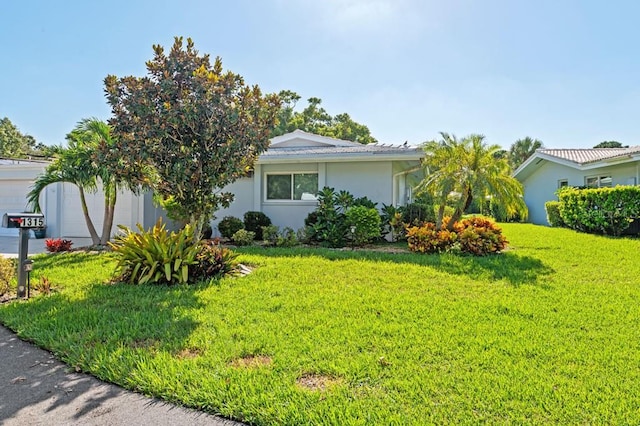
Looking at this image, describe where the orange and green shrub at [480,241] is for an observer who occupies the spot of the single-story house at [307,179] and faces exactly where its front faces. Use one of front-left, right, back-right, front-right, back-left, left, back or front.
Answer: front-left

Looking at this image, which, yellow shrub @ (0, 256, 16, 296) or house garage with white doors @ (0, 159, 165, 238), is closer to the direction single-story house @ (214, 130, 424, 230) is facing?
the yellow shrub

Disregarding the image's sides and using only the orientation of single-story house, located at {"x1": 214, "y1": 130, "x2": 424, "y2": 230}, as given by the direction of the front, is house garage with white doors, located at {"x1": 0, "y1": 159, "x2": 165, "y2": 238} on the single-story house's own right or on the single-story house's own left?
on the single-story house's own right

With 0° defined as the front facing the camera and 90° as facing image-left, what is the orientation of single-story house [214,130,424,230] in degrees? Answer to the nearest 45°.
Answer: approximately 0°

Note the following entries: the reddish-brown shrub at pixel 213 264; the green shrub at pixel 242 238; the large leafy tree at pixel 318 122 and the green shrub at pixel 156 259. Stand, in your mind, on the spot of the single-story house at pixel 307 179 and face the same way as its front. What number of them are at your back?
1

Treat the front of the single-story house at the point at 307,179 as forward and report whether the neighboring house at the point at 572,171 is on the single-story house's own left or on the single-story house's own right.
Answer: on the single-story house's own left

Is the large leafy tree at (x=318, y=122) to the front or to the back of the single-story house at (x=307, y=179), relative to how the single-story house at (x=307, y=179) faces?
to the back

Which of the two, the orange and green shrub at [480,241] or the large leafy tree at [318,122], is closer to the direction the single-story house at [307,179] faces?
the orange and green shrub

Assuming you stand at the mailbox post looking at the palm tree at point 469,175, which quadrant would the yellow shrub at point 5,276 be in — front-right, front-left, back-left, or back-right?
back-left

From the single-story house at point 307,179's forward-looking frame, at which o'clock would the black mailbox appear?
The black mailbox is roughly at 1 o'clock from the single-story house.

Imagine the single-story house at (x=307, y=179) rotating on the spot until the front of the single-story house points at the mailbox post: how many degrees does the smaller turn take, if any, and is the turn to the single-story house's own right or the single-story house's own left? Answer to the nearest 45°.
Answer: approximately 45° to the single-story house's own right
